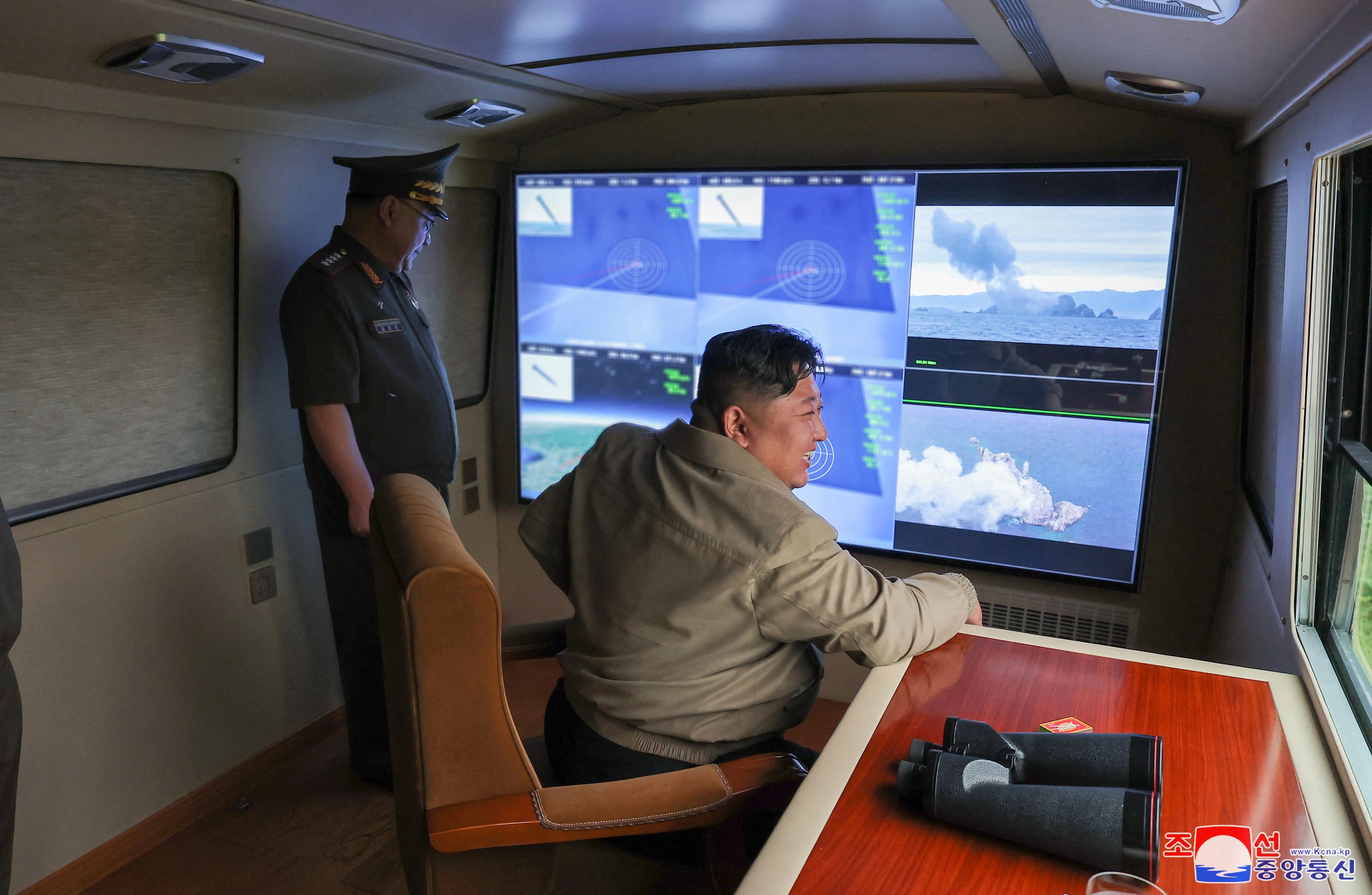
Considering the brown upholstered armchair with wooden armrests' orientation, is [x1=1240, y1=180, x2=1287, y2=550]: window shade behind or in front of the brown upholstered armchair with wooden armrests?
in front

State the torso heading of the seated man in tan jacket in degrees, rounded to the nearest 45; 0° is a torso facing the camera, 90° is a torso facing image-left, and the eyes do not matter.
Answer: approximately 225°

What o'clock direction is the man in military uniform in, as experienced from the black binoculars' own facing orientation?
The man in military uniform is roughly at 7 o'clock from the black binoculars.

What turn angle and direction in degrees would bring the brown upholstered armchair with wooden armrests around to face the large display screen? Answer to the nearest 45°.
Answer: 0° — it already faces it

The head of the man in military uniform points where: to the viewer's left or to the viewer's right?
to the viewer's right

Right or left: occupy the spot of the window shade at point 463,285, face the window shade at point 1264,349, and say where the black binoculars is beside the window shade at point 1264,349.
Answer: right

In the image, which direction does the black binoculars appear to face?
to the viewer's right

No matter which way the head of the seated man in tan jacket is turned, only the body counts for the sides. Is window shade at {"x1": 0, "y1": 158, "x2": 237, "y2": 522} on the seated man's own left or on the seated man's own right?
on the seated man's own left

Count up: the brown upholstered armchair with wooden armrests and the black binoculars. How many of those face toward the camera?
0

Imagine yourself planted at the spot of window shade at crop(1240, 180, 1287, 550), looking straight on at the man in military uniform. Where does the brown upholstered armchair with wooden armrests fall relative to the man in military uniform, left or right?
left

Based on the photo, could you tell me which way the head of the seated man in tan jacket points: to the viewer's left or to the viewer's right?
to the viewer's right

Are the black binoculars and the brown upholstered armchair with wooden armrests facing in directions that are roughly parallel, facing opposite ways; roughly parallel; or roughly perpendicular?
roughly parallel

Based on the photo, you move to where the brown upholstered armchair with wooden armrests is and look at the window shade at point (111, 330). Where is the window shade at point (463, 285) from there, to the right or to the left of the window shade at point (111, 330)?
right

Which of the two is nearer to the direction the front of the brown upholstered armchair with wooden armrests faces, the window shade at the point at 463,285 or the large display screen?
the large display screen
